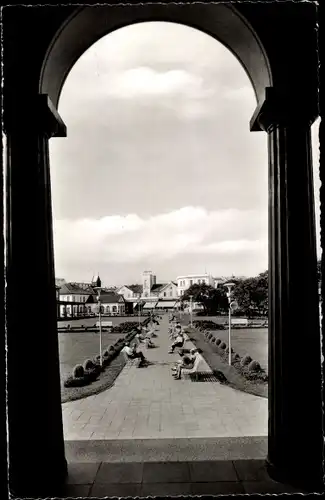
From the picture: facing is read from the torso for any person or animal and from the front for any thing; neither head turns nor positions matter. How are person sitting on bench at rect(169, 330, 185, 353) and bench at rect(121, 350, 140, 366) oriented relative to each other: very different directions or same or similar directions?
very different directions

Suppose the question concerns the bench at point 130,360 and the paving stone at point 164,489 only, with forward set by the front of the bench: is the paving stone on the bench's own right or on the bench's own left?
on the bench's own right

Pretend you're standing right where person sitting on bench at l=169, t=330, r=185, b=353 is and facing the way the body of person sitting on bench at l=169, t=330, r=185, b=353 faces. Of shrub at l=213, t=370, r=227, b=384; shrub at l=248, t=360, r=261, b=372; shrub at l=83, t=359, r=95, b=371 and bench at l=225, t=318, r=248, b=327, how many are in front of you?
1

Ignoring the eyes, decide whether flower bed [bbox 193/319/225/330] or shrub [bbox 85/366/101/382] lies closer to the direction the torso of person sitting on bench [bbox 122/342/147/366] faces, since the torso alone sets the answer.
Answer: the flower bed

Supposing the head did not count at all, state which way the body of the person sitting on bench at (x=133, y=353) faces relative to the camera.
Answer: to the viewer's right

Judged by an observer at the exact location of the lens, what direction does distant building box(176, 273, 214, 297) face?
facing the viewer

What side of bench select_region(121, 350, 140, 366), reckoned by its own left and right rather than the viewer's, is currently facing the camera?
right
